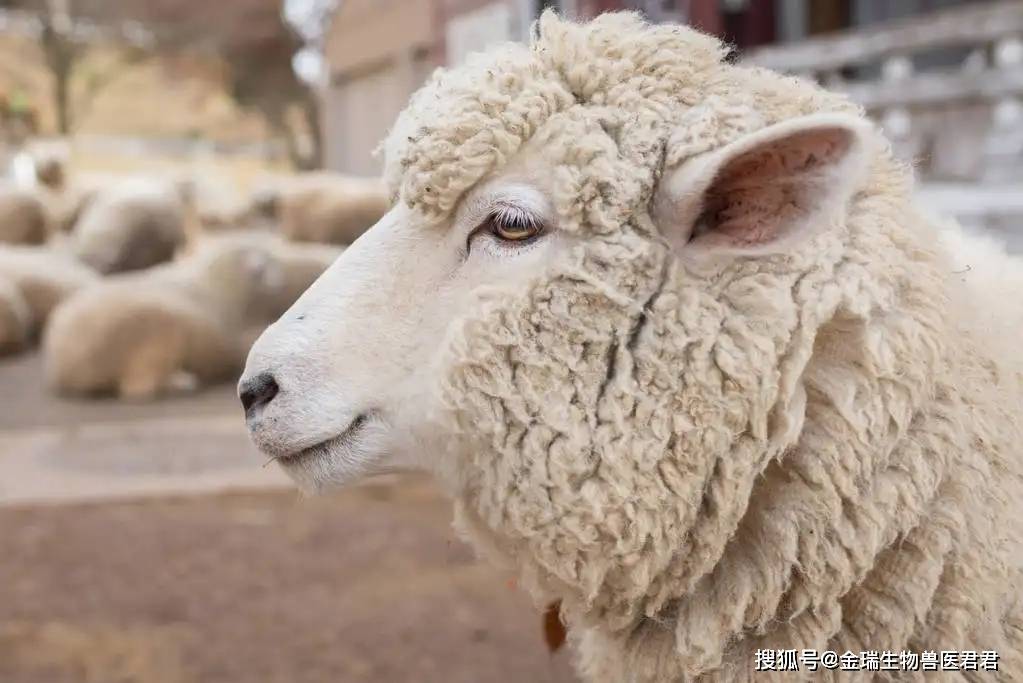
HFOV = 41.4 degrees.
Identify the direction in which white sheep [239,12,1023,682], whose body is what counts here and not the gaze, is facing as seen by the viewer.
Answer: to the viewer's left

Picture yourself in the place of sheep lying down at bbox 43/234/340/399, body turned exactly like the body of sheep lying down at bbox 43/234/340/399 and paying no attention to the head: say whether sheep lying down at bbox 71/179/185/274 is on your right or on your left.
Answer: on your left

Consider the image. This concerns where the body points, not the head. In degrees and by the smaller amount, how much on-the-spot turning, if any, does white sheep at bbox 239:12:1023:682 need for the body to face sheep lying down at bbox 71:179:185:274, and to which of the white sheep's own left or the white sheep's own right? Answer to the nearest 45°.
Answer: approximately 45° to the white sheep's own right

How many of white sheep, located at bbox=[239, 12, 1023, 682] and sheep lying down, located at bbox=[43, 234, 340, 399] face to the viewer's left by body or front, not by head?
1

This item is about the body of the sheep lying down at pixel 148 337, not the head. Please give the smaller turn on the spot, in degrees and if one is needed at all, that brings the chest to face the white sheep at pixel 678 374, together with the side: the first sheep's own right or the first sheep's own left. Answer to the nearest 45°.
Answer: approximately 90° to the first sheep's own right

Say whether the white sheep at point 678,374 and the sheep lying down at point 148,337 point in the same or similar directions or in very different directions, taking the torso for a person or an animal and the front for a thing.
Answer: very different directions

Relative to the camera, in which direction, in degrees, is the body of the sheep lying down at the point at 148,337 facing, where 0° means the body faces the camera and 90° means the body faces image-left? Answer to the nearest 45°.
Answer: approximately 270°
